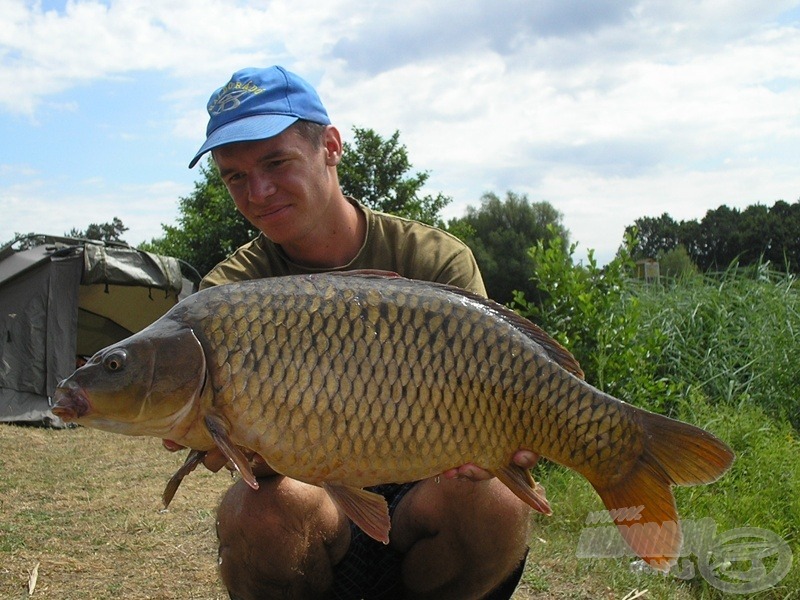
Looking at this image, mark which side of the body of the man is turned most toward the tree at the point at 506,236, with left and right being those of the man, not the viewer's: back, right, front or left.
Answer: back

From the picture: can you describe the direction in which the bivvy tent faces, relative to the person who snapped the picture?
facing the viewer and to the right of the viewer

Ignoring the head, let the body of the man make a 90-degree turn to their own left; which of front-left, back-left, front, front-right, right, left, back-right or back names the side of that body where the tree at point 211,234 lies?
left

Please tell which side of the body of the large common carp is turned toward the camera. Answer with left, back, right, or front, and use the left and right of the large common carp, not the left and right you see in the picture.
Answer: left

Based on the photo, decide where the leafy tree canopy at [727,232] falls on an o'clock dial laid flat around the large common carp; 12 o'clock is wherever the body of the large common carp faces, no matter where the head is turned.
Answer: The leafy tree canopy is roughly at 4 o'clock from the large common carp.

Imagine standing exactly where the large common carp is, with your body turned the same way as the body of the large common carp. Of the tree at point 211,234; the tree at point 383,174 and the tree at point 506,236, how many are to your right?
3

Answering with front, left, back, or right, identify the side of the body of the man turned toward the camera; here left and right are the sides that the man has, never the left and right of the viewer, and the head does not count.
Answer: front

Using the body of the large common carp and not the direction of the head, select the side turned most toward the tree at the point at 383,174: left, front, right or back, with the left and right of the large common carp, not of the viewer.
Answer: right

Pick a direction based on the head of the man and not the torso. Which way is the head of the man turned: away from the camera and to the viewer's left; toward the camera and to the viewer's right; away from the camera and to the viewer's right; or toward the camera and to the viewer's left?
toward the camera and to the viewer's left

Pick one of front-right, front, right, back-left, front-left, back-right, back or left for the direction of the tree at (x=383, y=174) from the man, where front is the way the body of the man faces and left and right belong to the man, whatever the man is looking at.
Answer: back

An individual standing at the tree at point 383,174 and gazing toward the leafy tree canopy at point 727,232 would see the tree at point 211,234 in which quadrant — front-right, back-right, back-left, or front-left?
back-left

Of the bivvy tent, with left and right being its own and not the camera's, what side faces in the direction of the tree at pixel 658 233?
left
